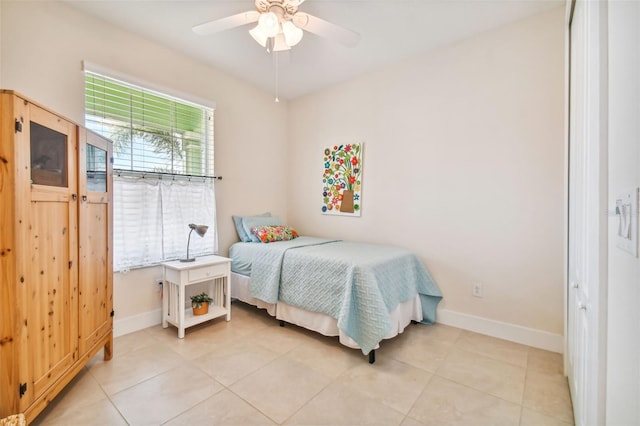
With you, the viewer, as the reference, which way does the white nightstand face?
facing the viewer and to the right of the viewer

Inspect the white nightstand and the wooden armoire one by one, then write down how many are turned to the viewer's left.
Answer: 0

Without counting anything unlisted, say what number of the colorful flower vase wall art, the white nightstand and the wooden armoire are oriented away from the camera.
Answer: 0

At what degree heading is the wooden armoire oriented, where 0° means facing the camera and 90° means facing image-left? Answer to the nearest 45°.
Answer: approximately 315°

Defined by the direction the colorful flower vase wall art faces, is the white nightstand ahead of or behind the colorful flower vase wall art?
ahead

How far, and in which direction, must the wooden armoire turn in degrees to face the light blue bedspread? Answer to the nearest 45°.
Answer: approximately 45° to its left

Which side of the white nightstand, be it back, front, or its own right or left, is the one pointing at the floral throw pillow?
left

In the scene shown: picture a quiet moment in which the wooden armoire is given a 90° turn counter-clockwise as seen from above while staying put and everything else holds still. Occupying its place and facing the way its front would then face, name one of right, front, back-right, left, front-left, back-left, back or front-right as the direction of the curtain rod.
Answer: front

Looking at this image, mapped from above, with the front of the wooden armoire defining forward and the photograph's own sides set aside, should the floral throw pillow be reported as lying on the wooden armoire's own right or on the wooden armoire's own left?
on the wooden armoire's own left

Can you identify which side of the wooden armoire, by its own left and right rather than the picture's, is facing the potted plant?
left

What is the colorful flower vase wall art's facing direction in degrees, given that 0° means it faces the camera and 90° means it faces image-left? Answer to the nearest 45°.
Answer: approximately 45°
